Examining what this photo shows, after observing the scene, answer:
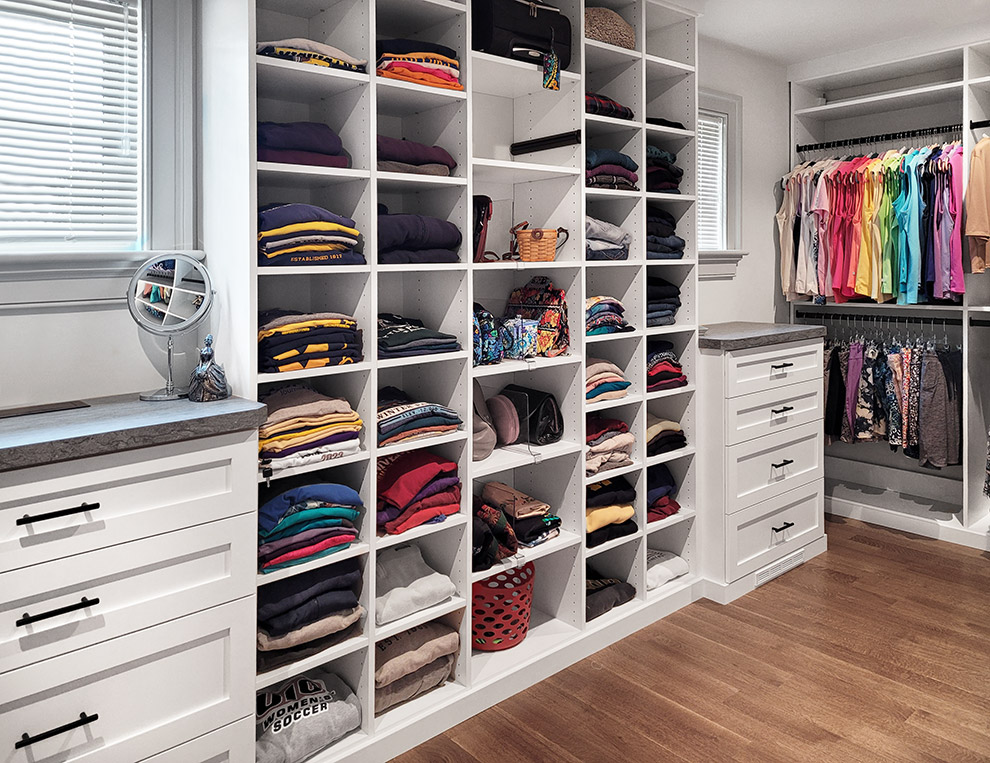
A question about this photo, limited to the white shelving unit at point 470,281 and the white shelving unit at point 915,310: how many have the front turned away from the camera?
0

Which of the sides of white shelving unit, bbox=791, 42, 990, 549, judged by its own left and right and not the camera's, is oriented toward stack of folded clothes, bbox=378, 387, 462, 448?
front

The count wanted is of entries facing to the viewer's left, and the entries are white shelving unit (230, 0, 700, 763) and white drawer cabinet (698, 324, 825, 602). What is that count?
0

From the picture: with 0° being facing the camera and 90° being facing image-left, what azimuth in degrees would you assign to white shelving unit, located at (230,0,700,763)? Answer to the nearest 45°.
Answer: approximately 315°

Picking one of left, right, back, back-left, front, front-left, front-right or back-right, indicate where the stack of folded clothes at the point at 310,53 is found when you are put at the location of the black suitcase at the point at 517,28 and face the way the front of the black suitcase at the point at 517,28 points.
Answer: right

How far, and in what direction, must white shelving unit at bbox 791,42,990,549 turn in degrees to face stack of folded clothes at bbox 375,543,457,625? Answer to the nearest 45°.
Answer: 0° — it already faces it

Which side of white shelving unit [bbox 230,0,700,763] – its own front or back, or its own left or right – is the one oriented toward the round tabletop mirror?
right

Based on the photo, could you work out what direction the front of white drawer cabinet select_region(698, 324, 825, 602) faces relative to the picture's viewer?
facing the viewer and to the right of the viewer

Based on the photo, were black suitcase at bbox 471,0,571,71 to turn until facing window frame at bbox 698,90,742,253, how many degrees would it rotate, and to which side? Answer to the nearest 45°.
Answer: approximately 90° to its left

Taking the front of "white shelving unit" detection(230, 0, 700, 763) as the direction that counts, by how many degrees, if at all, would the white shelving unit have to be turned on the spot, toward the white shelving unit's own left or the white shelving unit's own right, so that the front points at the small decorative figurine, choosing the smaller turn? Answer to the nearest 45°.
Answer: approximately 90° to the white shelving unit's own right

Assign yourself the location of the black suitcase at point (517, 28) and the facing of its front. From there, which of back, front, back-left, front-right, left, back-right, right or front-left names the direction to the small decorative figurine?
right

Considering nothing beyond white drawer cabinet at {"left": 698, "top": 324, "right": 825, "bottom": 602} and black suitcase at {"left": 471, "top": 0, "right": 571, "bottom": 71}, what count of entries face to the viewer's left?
0
